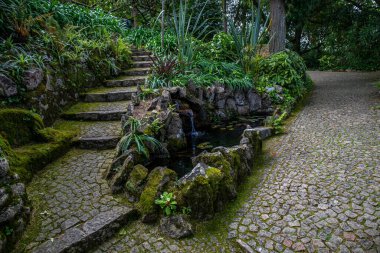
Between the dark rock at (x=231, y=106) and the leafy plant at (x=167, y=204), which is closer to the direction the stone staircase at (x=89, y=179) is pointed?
the leafy plant

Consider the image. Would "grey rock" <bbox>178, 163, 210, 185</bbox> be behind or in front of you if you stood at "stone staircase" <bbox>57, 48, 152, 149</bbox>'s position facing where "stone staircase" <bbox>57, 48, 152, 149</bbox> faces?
in front

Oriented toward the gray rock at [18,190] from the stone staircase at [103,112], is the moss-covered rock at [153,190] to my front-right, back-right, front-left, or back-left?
front-left

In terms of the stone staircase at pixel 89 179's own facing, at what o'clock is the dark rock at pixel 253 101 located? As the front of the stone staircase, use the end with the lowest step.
The dark rock is roughly at 8 o'clock from the stone staircase.

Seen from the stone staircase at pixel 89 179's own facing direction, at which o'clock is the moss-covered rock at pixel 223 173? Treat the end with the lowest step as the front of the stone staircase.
The moss-covered rock is roughly at 10 o'clock from the stone staircase.

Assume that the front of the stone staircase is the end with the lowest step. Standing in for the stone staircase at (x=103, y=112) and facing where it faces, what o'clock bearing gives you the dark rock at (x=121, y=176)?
The dark rock is roughly at 12 o'clock from the stone staircase.

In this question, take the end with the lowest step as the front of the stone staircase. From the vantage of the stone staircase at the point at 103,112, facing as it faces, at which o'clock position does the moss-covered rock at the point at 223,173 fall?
The moss-covered rock is roughly at 11 o'clock from the stone staircase.

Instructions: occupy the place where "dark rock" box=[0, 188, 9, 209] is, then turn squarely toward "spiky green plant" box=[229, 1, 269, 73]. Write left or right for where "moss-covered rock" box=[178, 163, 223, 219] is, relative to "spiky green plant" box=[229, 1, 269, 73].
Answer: right

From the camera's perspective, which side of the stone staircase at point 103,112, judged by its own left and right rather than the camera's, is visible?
front

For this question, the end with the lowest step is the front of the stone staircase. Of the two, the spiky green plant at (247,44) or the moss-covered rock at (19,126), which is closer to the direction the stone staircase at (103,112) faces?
the moss-covered rock

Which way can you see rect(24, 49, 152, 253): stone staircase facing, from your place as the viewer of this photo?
facing the viewer

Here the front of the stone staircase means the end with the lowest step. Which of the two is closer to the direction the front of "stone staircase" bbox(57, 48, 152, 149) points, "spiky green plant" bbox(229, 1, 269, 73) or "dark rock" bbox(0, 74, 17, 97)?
the dark rock

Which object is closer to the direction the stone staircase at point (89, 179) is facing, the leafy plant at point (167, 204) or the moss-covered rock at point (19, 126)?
the leafy plant

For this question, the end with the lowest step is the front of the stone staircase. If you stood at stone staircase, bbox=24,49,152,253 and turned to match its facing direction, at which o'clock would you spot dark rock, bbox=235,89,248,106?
The dark rock is roughly at 8 o'clock from the stone staircase.
